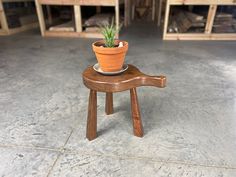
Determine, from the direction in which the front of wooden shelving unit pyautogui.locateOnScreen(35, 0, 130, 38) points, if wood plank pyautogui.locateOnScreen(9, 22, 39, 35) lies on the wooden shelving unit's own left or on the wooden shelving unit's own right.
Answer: on the wooden shelving unit's own right

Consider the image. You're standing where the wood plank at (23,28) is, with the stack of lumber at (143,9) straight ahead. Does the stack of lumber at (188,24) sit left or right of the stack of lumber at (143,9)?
right

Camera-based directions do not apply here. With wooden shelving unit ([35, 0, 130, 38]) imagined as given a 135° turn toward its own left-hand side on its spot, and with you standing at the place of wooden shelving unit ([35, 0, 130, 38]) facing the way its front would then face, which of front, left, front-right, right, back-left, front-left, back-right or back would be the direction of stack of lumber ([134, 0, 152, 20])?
front

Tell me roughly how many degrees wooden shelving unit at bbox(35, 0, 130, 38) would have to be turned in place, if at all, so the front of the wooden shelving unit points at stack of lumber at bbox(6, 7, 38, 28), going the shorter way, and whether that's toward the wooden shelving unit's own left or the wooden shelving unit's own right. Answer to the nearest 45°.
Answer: approximately 135° to the wooden shelving unit's own right

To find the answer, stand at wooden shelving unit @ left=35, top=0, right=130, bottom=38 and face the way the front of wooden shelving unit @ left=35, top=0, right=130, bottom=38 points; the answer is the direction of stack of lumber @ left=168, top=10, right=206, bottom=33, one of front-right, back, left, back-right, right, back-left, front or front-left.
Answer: left

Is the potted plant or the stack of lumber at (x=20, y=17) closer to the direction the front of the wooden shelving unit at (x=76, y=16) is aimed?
the potted plant

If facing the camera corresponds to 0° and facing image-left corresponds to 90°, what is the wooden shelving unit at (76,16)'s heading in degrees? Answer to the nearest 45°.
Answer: approximately 0°

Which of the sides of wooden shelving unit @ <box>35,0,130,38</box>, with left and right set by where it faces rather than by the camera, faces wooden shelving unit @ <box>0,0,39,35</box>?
right

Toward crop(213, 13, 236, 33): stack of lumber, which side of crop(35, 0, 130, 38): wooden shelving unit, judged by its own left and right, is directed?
left

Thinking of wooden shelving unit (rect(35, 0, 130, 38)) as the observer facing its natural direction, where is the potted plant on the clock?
The potted plant is roughly at 12 o'clock from the wooden shelving unit.
